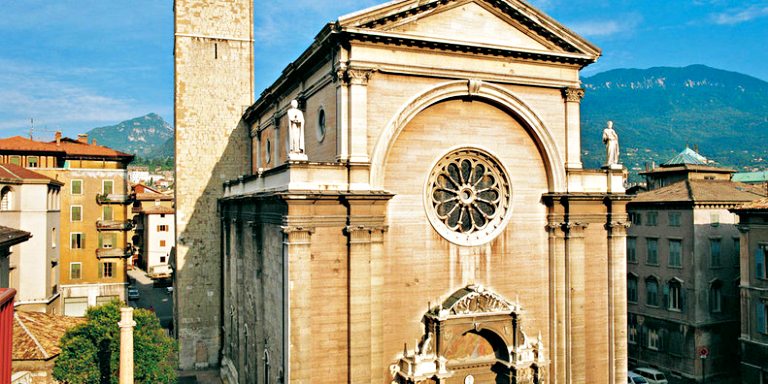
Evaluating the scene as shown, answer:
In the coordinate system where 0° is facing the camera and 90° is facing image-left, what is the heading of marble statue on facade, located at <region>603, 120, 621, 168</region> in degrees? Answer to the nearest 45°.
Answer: approximately 0°

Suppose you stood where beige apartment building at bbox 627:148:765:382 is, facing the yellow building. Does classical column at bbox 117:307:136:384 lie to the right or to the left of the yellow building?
left

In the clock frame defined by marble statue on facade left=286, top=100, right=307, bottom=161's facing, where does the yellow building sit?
The yellow building is roughly at 5 o'clock from the marble statue on facade.

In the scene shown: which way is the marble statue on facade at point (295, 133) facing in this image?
toward the camera

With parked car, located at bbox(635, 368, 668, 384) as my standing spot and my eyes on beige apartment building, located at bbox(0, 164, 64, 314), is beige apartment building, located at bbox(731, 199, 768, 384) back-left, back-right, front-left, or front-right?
back-left

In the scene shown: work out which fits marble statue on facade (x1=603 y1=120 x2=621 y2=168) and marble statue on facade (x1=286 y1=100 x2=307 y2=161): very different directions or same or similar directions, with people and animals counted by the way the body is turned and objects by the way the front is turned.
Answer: same or similar directions

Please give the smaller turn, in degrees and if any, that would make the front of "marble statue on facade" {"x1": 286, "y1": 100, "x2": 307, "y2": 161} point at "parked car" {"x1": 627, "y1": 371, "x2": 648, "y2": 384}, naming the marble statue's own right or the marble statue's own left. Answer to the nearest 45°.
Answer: approximately 135° to the marble statue's own left

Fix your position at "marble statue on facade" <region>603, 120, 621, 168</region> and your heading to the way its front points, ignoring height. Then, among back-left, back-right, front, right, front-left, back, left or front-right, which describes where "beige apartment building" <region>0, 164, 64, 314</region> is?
right

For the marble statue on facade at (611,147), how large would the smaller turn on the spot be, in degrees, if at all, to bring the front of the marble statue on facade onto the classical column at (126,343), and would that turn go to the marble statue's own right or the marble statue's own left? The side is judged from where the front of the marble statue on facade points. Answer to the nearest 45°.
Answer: approximately 45° to the marble statue's own right

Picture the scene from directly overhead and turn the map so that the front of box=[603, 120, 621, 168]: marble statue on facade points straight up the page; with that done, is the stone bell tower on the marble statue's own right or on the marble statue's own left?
on the marble statue's own right
